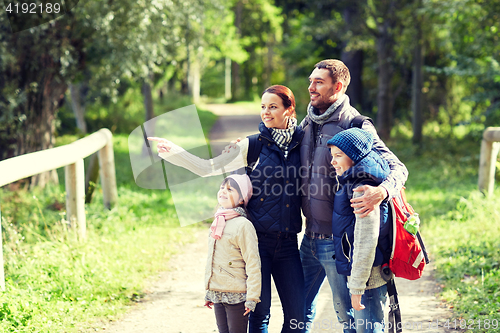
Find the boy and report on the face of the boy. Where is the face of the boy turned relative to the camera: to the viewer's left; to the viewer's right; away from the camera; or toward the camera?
to the viewer's left

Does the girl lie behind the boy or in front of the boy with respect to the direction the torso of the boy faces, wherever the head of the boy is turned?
in front

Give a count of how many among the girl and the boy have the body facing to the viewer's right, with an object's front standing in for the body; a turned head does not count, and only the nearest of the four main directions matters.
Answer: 0

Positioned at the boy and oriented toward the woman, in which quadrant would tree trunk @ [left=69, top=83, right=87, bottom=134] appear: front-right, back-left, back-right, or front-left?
front-right

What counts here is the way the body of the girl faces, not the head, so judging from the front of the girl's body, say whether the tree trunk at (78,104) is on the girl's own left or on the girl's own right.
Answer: on the girl's own right

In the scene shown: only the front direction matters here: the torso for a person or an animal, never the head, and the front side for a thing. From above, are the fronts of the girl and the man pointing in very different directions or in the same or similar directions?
same or similar directions

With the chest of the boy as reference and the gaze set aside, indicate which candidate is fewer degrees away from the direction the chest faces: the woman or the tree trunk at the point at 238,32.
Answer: the woman

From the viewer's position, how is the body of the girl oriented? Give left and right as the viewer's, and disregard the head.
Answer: facing the viewer and to the left of the viewer

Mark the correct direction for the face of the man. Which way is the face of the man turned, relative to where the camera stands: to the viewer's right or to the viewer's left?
to the viewer's left

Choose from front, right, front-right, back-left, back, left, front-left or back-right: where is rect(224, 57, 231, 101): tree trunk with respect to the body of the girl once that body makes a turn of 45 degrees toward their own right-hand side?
right

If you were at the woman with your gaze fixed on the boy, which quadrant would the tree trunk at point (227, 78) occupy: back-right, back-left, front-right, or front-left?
back-left

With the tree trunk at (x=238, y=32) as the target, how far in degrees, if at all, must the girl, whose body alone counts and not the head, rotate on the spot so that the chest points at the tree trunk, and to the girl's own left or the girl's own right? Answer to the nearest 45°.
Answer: approximately 135° to the girl's own right
